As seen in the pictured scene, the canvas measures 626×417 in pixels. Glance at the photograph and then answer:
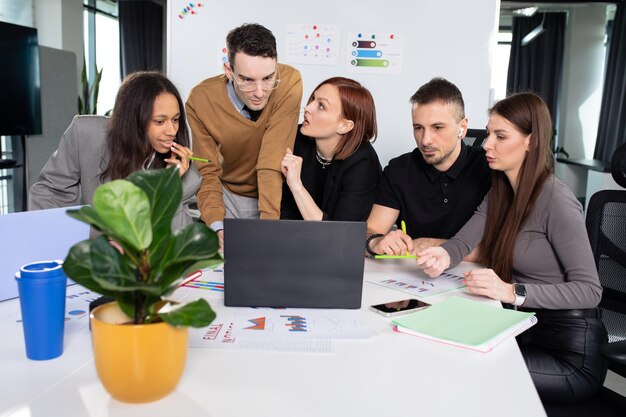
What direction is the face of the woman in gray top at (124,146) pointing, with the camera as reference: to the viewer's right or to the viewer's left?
to the viewer's right

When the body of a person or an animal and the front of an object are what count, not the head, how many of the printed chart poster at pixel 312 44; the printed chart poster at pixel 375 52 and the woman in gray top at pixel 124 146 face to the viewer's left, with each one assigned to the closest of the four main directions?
0

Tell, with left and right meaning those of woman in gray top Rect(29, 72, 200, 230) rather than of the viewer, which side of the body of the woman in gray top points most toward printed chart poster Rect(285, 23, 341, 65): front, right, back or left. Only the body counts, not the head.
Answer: left

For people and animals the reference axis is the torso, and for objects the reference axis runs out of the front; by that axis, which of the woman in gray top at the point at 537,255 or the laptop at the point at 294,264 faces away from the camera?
the laptop

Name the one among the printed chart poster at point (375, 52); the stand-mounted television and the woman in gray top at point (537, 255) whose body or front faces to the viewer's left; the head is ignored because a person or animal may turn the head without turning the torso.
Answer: the woman in gray top

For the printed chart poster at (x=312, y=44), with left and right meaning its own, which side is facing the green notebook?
front

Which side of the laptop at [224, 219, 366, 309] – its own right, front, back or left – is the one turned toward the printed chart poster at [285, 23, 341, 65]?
front

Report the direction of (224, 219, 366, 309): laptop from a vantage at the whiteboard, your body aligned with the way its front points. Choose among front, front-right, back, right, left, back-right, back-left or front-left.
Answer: front

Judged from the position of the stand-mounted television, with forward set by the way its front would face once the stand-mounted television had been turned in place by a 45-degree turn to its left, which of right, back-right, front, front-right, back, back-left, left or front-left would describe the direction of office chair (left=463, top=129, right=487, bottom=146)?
front-right

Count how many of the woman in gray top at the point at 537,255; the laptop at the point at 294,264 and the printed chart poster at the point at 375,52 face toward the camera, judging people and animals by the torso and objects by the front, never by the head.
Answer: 1

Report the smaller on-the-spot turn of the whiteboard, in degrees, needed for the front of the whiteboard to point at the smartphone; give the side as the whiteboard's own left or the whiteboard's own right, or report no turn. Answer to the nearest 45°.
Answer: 0° — it already faces it

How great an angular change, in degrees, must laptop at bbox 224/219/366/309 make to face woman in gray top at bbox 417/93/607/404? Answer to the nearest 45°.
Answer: approximately 45° to its right

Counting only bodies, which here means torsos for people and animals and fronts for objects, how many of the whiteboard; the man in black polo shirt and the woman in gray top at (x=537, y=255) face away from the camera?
0

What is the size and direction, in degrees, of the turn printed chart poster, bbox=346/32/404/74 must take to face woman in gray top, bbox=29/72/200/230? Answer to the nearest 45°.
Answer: approximately 45° to its right

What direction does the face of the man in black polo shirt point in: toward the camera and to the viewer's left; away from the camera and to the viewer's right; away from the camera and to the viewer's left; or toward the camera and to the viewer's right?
toward the camera and to the viewer's left

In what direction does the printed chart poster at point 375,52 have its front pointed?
toward the camera

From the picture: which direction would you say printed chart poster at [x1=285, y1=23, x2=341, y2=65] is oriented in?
toward the camera

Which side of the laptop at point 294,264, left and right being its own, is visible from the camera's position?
back

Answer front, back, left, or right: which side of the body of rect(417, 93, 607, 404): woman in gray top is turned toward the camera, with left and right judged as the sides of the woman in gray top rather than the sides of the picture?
left

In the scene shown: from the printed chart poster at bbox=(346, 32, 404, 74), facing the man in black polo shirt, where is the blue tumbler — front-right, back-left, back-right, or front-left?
front-right

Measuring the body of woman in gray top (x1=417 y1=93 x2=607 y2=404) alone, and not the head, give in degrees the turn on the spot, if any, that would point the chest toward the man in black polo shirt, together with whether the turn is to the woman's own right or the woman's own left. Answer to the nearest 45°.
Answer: approximately 45° to the woman's own right

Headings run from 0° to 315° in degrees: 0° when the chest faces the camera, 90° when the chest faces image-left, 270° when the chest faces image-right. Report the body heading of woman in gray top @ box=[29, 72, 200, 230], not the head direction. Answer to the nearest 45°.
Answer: approximately 315°
